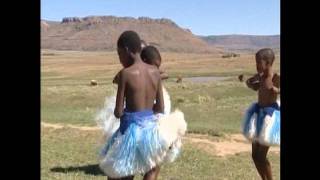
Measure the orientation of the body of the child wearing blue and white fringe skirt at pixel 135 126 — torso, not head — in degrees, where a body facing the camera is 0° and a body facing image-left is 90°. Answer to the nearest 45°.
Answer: approximately 135°

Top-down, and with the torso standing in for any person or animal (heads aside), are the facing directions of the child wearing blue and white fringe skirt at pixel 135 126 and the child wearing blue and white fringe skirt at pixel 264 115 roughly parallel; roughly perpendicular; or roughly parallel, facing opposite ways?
roughly perpendicular

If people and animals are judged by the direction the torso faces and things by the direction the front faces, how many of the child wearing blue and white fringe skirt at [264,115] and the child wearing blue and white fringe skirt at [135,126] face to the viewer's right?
0

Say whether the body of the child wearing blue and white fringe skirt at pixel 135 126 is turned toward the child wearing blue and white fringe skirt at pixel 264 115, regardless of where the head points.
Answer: no

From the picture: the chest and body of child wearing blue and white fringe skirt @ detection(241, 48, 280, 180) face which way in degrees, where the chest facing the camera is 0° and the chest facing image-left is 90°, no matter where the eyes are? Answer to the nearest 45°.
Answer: approximately 45°

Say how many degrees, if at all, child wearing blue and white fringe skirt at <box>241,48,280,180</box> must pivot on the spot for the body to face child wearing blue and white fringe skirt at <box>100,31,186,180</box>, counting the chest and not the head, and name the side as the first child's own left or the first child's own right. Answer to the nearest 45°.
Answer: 0° — they already face them
